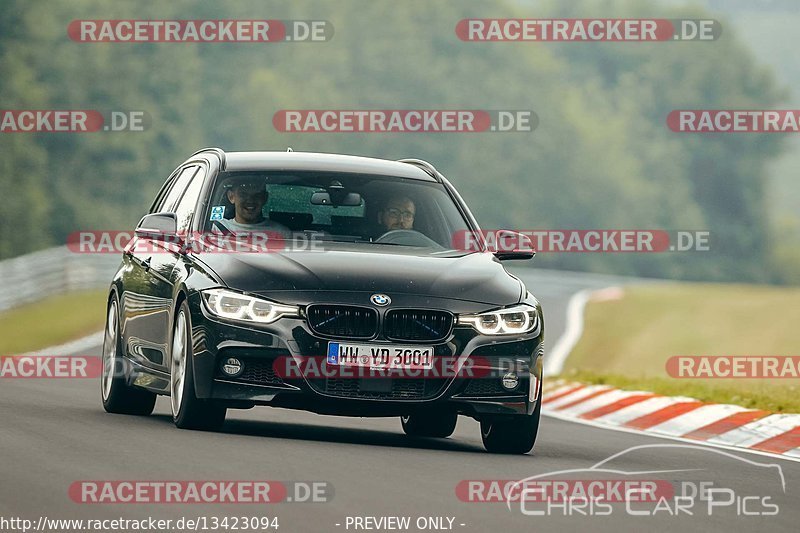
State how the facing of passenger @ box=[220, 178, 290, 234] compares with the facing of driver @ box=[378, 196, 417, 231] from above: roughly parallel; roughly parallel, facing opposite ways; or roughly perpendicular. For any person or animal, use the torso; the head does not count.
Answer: roughly parallel

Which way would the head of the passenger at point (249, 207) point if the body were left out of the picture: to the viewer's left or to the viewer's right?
to the viewer's right

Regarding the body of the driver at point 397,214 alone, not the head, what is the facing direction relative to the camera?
toward the camera

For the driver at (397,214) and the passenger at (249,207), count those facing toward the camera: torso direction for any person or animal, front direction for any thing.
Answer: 2

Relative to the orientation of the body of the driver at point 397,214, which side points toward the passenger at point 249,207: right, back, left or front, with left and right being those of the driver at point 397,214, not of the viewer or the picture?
right

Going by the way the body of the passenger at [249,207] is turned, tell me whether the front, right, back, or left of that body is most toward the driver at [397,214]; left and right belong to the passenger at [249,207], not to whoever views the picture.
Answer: left

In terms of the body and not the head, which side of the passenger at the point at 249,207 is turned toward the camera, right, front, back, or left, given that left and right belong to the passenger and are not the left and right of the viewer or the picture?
front
